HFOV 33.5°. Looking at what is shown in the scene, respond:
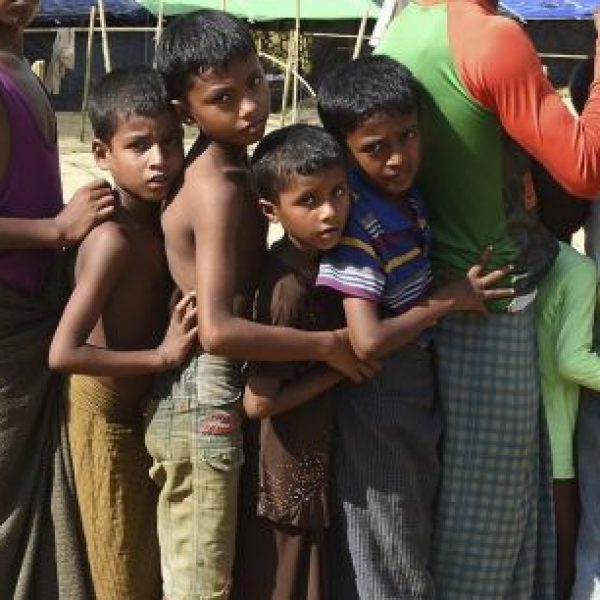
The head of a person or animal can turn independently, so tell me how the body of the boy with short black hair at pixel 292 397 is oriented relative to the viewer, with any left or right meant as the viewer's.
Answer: facing the viewer and to the right of the viewer

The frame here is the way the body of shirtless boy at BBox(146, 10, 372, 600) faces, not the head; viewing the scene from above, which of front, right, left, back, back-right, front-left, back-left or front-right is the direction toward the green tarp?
left

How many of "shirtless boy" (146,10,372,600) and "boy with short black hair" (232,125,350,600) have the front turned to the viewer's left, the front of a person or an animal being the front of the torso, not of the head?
0

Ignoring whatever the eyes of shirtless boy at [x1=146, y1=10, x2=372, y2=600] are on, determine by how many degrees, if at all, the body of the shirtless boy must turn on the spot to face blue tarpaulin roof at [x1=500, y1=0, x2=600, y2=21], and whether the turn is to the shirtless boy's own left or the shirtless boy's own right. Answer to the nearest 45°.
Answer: approximately 90° to the shirtless boy's own left

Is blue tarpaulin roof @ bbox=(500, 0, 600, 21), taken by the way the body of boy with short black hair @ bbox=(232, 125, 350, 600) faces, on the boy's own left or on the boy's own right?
on the boy's own left

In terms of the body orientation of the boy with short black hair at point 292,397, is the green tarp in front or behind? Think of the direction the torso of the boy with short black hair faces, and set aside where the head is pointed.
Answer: behind

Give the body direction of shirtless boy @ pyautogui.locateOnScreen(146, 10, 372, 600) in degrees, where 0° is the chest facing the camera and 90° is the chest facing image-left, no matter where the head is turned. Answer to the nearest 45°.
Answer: approximately 270°
